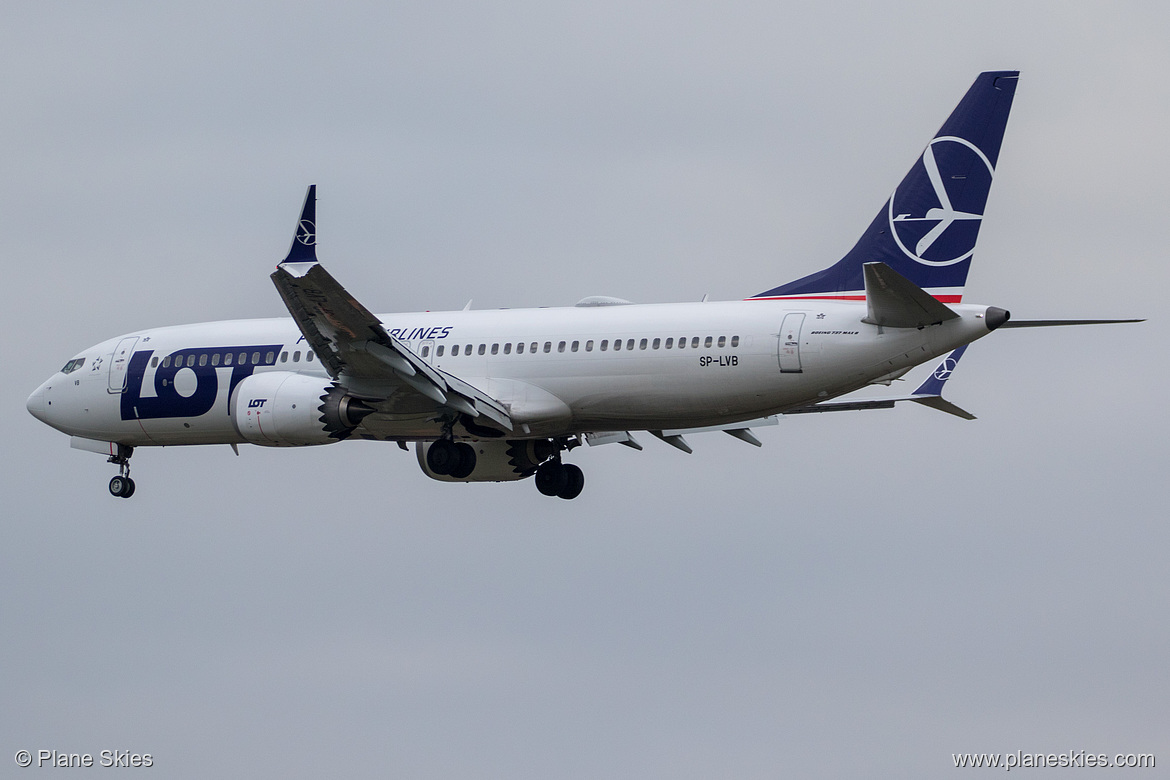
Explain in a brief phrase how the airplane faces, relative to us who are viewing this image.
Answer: facing away from the viewer and to the left of the viewer
